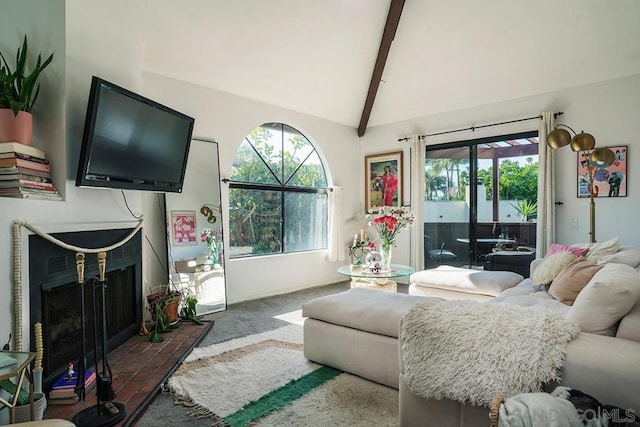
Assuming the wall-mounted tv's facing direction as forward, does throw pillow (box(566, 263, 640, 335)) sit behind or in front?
in front

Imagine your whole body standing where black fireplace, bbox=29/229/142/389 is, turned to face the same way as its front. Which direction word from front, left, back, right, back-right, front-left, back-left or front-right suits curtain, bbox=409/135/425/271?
front-left

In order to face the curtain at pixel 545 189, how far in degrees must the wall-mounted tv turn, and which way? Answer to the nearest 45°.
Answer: approximately 45° to its left

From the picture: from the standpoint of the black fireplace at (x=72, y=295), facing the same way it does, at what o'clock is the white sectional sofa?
The white sectional sofa is roughly at 12 o'clock from the black fireplace.

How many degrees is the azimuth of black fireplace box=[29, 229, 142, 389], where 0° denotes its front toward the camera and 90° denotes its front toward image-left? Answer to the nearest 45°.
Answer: approximately 315°

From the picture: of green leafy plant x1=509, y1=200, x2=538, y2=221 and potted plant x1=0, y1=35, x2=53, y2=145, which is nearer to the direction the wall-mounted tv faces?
the green leafy plant

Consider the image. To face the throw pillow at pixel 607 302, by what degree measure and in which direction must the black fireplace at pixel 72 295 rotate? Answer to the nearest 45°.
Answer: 0° — it already faces it

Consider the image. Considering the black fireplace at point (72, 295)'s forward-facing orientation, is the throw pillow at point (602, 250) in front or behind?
in front

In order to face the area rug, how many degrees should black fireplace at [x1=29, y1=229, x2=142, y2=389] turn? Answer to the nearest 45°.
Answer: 0° — it already faces it

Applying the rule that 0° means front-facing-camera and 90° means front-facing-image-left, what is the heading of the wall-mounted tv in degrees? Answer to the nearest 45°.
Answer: approximately 315°

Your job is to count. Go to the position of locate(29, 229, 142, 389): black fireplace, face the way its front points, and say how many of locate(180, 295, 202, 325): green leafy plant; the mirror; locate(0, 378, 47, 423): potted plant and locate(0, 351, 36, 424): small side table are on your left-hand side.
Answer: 2
